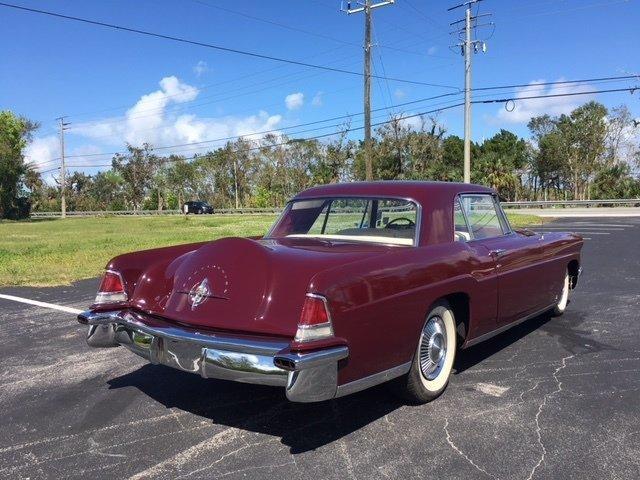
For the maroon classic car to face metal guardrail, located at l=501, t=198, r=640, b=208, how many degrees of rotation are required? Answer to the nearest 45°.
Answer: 0° — it already faces it

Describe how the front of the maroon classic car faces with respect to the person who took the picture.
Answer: facing away from the viewer and to the right of the viewer

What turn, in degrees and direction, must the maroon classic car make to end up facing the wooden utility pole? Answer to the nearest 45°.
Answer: approximately 45° to its left
